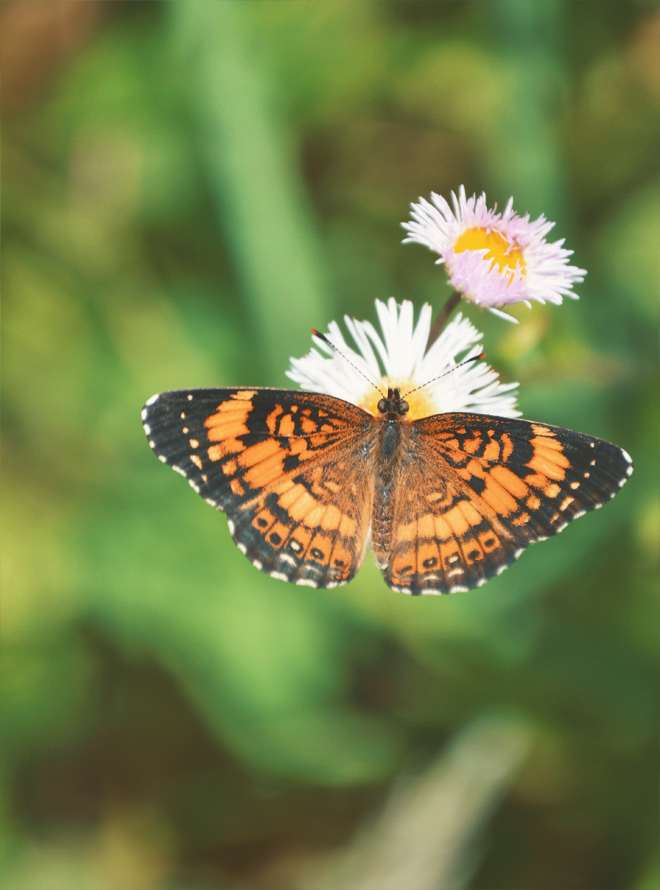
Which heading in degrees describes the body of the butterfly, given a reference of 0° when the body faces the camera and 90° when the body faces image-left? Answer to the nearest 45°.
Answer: approximately 180°
